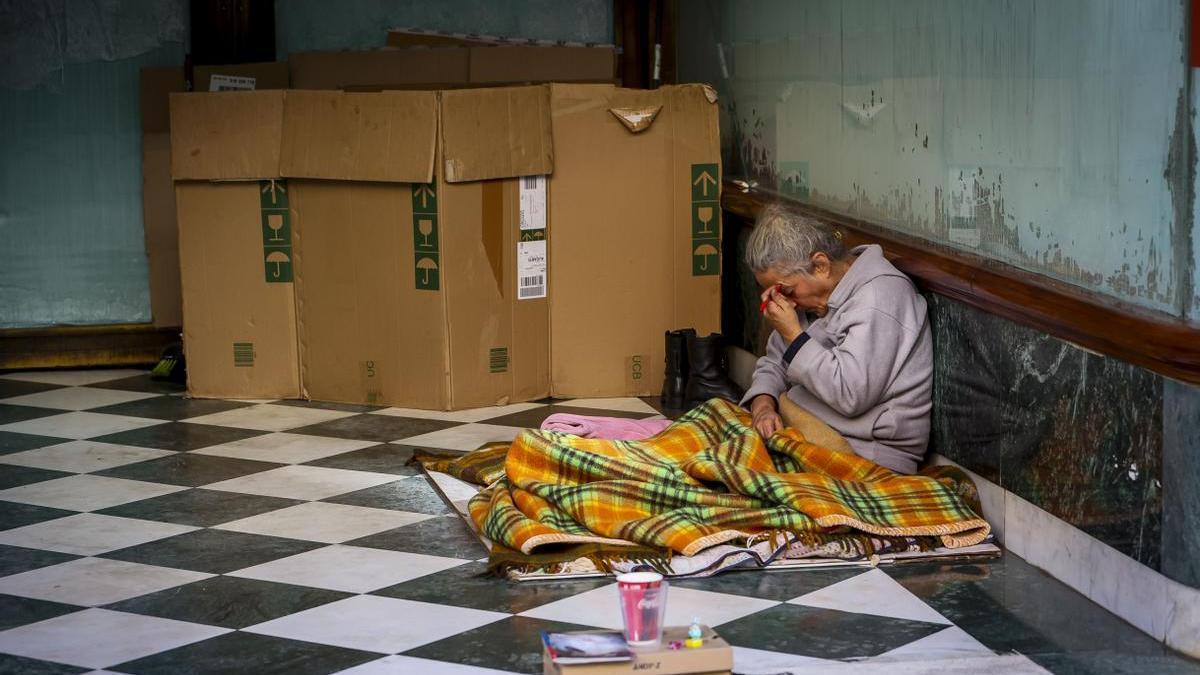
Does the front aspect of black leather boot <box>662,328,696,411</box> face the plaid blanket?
yes

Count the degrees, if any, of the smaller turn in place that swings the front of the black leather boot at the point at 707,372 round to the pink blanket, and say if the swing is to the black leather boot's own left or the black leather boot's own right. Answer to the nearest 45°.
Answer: approximately 90° to the black leather boot's own right

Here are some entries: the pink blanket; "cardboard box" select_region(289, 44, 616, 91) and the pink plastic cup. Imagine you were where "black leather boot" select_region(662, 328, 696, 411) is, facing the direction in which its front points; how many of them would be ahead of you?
2

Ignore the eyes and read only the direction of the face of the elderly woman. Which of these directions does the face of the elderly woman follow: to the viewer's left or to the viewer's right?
to the viewer's left

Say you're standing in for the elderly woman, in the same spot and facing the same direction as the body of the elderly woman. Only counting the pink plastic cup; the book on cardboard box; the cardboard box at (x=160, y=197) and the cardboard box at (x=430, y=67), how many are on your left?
2

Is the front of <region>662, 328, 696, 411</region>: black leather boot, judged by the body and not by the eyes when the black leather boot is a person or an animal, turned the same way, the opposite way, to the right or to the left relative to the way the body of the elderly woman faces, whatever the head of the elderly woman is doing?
to the left

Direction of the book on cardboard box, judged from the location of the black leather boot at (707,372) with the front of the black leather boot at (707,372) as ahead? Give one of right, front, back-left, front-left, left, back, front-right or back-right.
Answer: right

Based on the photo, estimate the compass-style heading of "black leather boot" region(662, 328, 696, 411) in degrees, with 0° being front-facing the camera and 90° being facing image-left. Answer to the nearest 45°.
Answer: approximately 0°

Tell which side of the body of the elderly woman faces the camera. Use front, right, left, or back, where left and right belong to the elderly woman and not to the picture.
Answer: left

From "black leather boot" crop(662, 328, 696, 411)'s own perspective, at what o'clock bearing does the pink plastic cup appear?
The pink plastic cup is roughly at 12 o'clock from the black leather boot.
